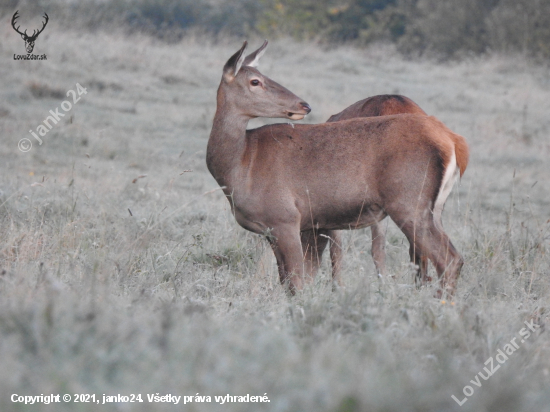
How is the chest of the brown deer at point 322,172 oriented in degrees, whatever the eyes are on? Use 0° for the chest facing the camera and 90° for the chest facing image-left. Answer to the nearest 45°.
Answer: approximately 90°
